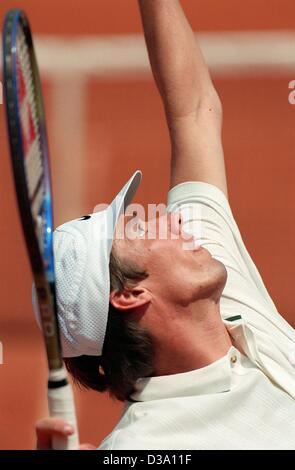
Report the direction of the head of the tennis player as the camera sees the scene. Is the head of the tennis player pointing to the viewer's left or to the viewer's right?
to the viewer's right

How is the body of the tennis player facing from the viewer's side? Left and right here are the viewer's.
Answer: facing the viewer and to the right of the viewer
